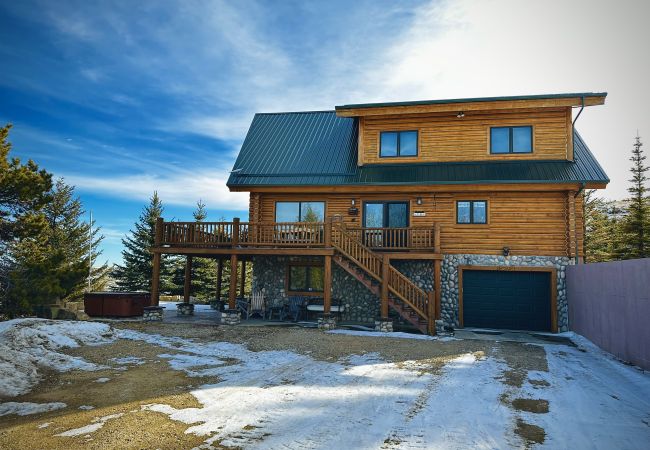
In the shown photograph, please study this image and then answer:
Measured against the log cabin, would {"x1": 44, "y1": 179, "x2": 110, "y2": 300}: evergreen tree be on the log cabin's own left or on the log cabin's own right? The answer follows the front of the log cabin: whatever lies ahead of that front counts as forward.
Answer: on the log cabin's own right

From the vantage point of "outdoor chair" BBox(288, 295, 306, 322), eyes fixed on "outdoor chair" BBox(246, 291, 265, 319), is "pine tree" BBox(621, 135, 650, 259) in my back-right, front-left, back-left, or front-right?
back-right

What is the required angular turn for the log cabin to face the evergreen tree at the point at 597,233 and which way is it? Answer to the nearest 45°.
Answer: approximately 135° to its left

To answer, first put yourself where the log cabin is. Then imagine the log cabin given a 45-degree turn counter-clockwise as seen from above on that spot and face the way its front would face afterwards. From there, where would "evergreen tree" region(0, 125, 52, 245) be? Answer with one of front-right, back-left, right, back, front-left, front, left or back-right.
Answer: back-right

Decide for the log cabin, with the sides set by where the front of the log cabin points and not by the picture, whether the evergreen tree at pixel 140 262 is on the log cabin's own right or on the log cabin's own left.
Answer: on the log cabin's own right

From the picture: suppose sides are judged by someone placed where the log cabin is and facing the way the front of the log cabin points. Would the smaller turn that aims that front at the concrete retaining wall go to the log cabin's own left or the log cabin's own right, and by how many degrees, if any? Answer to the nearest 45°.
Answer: approximately 45° to the log cabin's own left

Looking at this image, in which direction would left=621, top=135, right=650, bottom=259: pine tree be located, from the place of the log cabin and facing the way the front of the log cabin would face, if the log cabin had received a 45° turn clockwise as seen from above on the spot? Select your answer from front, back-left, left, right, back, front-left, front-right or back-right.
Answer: back

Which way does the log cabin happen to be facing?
toward the camera

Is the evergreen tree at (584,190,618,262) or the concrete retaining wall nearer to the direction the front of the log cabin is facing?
the concrete retaining wall
